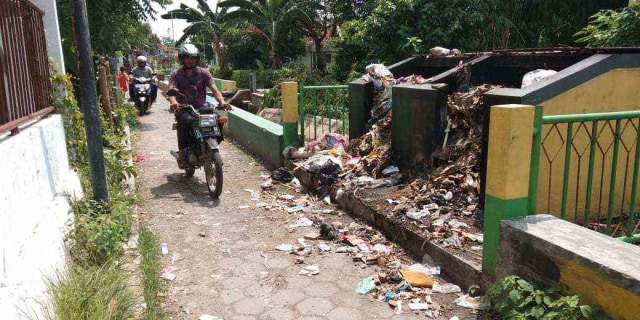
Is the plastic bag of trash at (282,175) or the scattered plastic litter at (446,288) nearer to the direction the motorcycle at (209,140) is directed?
the scattered plastic litter

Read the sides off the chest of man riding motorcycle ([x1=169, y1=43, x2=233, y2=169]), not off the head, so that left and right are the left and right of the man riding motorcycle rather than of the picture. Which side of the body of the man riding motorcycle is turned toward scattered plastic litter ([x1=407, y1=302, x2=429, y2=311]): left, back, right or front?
front

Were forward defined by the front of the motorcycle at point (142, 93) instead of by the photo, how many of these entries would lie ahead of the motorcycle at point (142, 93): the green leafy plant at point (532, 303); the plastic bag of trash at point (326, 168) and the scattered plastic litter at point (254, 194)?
3

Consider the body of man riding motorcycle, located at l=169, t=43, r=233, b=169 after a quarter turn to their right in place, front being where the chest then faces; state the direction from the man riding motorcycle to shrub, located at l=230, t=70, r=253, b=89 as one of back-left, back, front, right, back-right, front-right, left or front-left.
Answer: back-right

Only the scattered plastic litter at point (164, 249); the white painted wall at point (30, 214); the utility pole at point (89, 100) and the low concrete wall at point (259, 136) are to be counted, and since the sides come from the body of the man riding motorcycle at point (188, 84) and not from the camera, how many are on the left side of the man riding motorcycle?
1

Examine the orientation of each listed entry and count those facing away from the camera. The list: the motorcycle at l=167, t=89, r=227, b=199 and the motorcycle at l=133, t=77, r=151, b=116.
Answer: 0

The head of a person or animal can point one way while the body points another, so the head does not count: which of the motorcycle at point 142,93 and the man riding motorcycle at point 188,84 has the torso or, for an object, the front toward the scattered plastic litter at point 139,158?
the motorcycle

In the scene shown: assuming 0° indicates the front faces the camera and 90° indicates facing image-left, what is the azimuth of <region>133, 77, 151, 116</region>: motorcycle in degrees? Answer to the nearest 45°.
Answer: approximately 0°

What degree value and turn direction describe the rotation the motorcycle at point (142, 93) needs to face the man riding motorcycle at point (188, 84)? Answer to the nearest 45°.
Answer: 0° — it already faces them

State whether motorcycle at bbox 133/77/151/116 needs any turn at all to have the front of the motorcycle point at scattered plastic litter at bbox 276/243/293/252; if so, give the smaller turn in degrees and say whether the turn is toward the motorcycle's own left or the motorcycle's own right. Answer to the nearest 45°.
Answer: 0° — it already faces it
